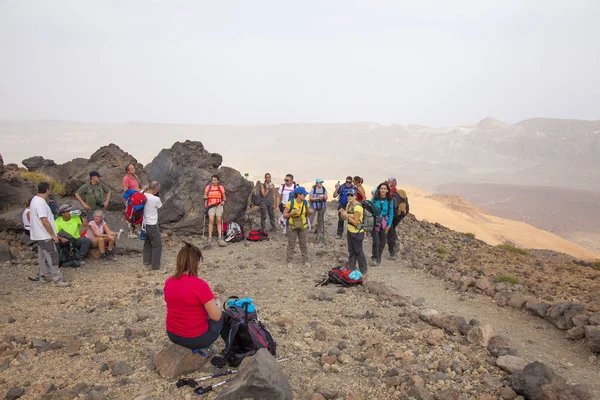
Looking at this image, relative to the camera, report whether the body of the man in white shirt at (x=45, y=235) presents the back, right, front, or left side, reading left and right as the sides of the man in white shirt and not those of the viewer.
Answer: right

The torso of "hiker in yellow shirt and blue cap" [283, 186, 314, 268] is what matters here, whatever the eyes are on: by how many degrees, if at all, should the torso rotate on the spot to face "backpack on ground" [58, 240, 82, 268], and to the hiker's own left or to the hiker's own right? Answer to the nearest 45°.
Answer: approximately 90° to the hiker's own right

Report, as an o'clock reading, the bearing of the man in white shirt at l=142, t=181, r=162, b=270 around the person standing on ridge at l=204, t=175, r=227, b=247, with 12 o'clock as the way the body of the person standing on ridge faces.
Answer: The man in white shirt is roughly at 1 o'clock from the person standing on ridge.

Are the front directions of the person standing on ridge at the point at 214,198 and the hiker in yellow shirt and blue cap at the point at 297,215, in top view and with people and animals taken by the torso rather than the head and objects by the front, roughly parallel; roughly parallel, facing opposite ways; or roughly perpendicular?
roughly parallel

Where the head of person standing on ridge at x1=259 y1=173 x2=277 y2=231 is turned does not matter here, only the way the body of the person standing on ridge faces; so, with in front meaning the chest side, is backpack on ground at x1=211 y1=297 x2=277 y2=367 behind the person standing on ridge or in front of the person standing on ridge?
in front

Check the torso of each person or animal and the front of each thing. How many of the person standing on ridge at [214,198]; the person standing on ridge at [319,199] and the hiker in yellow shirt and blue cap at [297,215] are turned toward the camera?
3

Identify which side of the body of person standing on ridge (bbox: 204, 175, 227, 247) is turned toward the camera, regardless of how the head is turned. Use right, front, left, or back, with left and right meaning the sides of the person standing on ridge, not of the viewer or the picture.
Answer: front

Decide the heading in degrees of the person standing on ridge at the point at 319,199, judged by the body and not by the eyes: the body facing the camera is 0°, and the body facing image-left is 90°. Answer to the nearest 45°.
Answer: approximately 0°

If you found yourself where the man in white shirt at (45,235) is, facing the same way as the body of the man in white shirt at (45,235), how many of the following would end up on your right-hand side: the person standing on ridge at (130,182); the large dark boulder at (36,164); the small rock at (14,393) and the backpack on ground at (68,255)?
1

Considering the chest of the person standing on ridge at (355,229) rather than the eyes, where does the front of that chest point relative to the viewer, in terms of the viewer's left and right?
facing to the left of the viewer

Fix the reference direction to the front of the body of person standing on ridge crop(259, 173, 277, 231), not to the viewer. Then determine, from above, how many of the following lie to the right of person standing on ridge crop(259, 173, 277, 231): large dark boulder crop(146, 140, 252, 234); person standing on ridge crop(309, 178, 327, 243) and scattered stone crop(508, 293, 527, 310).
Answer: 1

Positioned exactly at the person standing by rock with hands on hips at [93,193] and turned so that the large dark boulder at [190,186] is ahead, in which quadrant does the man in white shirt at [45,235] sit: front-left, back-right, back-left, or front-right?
back-right

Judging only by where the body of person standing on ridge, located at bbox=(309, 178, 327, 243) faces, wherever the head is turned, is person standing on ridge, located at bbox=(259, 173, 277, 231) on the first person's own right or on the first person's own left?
on the first person's own right
